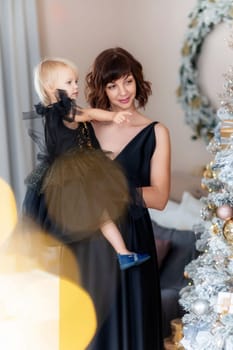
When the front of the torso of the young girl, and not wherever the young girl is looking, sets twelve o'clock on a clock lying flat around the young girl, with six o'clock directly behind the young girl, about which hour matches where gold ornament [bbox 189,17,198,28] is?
The gold ornament is roughly at 10 o'clock from the young girl.

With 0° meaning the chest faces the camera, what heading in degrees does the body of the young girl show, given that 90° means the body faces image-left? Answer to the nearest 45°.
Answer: approximately 270°

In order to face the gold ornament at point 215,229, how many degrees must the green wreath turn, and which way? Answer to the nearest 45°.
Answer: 0° — it already faces it

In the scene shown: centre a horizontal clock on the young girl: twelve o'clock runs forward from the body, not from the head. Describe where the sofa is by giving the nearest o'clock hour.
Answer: The sofa is roughly at 10 o'clock from the young girl.

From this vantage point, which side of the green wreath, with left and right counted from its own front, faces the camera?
front

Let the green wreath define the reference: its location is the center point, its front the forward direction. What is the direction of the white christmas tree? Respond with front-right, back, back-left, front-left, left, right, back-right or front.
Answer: front

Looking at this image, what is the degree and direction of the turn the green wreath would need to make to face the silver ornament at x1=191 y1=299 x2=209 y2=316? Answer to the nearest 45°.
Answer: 0° — it already faces it

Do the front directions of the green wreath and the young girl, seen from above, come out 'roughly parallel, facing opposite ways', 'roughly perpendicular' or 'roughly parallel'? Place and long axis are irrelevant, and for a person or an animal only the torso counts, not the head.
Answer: roughly perpendicular

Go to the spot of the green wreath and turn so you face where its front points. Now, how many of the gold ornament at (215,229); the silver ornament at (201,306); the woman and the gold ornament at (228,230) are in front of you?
4

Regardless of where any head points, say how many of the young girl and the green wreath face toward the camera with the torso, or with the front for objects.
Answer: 1

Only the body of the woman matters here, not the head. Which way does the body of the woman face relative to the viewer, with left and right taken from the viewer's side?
facing the viewer and to the left of the viewer

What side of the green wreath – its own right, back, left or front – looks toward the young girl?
front
